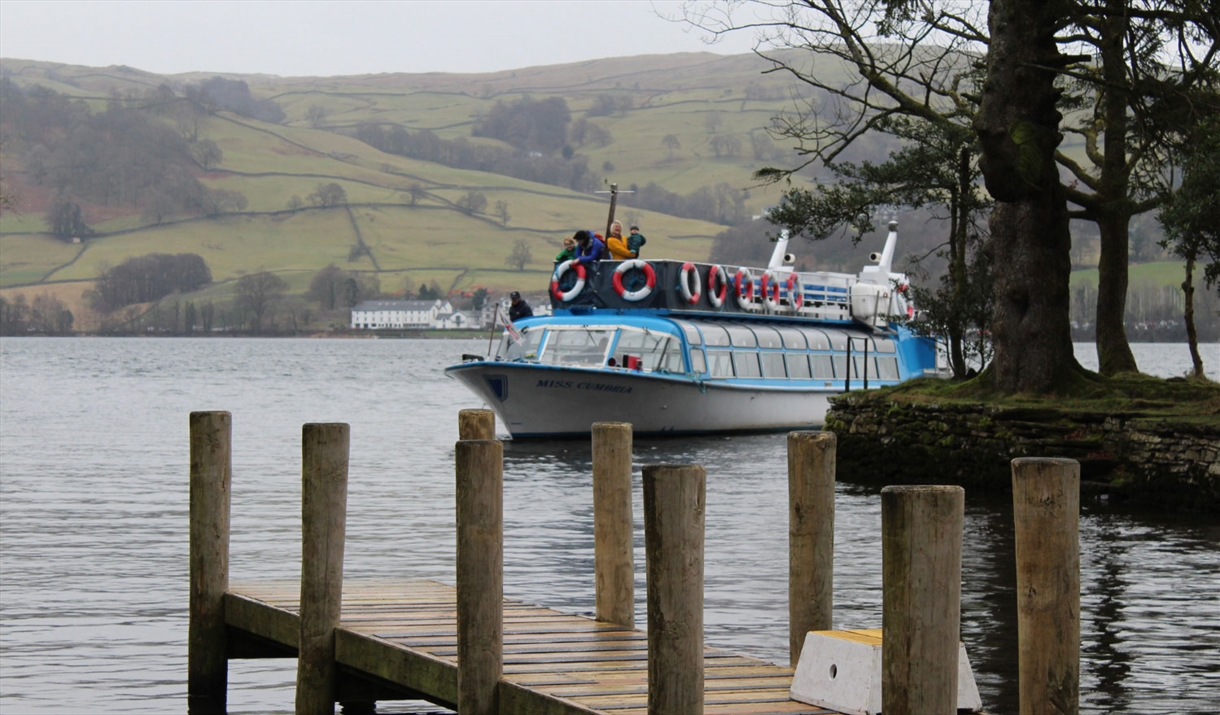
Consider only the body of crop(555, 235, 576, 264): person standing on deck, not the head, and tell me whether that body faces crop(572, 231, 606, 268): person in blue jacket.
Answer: no

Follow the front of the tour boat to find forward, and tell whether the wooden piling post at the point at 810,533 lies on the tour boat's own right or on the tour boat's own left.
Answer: on the tour boat's own left

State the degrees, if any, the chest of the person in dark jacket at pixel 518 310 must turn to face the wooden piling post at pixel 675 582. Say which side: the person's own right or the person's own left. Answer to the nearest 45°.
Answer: approximately 45° to the person's own left

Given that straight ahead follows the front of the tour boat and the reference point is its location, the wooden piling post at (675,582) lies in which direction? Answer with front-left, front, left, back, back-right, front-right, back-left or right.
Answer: front-left

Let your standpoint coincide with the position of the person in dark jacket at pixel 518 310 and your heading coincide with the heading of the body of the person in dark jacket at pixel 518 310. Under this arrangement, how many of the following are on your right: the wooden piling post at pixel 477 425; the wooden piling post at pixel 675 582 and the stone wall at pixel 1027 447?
0

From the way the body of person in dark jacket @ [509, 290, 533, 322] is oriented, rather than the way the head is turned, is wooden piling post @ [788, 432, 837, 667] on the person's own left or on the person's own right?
on the person's own left

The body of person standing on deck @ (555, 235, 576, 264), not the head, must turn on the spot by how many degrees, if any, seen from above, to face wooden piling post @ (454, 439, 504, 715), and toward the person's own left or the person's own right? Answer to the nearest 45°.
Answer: approximately 45° to the person's own left

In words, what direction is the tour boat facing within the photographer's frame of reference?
facing the viewer and to the left of the viewer

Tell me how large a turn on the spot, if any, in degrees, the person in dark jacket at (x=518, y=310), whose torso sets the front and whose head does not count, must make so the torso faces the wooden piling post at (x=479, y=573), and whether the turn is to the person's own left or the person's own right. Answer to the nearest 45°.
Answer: approximately 45° to the person's own left

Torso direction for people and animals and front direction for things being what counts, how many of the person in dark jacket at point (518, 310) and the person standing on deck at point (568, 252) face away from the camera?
0

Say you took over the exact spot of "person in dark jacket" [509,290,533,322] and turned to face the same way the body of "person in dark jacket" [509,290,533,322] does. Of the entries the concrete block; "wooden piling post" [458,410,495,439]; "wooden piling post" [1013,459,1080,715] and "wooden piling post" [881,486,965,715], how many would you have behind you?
0

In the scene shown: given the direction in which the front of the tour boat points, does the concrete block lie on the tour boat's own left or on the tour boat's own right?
on the tour boat's own left

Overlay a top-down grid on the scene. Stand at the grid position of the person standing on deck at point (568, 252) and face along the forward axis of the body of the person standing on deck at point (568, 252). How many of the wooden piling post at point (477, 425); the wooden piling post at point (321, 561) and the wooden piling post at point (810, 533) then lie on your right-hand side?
0

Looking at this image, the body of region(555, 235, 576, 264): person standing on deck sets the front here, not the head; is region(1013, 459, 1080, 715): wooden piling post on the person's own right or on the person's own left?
on the person's own left

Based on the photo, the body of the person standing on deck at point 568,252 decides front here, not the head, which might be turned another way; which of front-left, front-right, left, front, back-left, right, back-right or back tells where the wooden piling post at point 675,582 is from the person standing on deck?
front-left

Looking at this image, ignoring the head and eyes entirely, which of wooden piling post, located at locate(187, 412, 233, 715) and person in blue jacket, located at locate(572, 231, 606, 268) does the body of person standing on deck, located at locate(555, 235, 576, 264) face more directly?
the wooden piling post

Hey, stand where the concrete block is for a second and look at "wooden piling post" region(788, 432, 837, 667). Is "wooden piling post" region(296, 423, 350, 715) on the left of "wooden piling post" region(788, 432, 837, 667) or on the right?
left

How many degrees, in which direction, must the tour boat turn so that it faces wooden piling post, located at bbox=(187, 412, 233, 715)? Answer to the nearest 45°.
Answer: approximately 45° to its left
